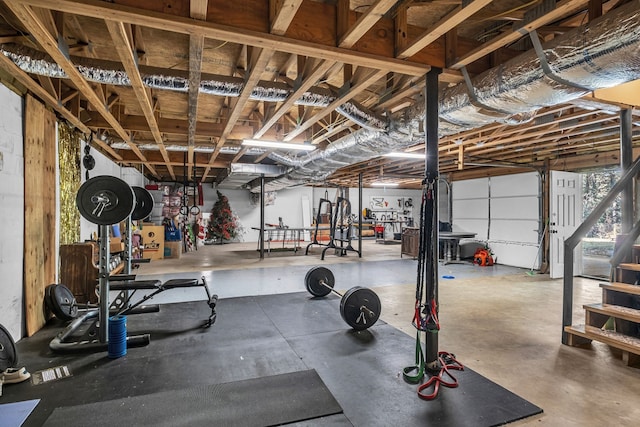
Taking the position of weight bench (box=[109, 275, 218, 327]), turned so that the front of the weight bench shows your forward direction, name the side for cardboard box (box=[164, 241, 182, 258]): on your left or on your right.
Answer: on your left

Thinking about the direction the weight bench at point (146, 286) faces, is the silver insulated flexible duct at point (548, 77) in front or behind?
in front

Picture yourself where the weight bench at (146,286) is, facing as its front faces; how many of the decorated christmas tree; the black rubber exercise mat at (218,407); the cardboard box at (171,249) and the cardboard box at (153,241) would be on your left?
3

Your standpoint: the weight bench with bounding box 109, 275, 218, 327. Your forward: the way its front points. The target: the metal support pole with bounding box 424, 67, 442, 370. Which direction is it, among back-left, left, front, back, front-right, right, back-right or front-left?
front-right

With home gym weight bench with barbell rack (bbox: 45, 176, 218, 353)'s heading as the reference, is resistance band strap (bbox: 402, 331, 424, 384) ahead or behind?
ahead

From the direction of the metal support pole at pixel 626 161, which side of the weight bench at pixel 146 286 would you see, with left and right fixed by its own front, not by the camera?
front

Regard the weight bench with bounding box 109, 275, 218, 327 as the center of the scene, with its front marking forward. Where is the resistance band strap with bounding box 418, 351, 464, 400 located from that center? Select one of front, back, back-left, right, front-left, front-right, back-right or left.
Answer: front-right

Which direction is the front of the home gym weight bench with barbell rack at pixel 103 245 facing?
to the viewer's right

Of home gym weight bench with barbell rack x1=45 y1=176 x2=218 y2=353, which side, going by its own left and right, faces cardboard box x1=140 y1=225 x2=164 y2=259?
left

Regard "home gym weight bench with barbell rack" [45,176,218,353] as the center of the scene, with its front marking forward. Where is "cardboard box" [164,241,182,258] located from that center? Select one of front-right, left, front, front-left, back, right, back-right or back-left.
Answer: left

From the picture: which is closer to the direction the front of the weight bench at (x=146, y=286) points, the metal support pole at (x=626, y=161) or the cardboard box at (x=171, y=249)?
the metal support pole

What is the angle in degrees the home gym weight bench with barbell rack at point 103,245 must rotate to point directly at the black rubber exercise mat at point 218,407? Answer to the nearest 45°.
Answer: approximately 45° to its right
